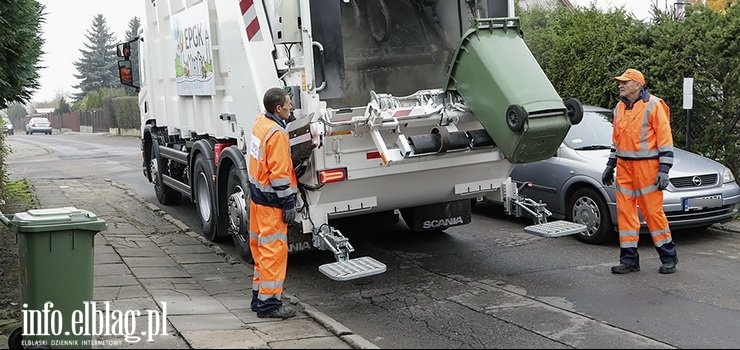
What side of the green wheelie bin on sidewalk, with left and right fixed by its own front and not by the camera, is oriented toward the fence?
left

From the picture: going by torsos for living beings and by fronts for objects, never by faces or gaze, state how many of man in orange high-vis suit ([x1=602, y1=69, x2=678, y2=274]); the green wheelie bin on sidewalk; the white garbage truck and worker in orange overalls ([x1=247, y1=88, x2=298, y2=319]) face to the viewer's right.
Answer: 2

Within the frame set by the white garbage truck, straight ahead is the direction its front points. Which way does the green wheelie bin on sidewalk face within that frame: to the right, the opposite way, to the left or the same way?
to the right

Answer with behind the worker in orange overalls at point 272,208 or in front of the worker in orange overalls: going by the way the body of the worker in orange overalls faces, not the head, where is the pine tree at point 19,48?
behind

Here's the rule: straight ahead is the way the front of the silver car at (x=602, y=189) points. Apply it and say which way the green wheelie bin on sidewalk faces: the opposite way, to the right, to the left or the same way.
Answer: to the left

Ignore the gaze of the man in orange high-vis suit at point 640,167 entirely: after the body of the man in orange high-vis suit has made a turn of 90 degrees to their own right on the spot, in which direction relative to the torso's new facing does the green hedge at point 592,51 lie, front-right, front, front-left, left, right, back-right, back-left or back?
front-right

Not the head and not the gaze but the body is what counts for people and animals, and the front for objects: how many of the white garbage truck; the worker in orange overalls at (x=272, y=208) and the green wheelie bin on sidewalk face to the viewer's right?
2

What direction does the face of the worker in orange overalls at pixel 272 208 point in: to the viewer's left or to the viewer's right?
to the viewer's right

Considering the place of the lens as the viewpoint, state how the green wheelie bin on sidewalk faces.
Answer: facing to the right of the viewer

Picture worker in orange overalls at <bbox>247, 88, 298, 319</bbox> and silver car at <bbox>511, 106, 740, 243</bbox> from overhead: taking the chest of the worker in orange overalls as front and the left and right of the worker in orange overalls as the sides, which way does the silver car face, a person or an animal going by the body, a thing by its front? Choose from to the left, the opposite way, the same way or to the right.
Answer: to the right

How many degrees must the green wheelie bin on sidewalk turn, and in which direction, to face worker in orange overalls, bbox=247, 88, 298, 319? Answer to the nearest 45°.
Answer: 0° — it already faces them

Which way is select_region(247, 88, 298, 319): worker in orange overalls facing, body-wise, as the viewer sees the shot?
to the viewer's right
